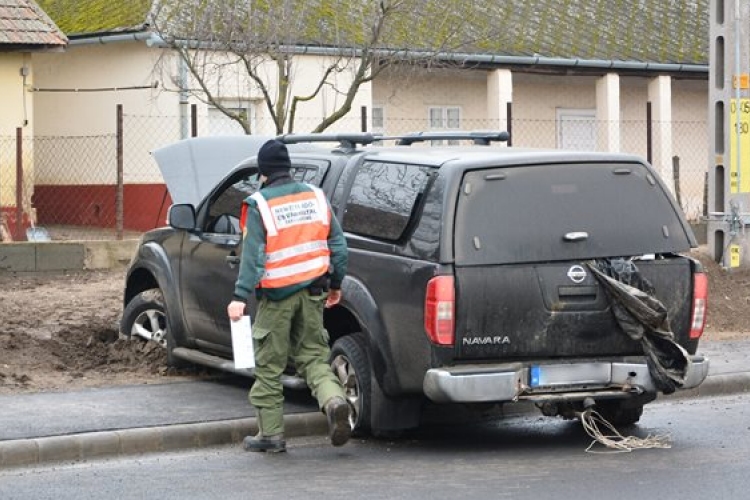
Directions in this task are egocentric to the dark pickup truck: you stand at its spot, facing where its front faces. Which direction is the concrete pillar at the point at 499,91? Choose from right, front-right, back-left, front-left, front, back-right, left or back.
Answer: front-right

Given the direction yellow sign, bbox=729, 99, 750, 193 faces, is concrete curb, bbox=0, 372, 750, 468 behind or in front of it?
in front

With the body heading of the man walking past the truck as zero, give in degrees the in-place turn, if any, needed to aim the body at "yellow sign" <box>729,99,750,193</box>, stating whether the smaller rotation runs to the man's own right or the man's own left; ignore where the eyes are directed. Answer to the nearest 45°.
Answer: approximately 90° to the man's own right

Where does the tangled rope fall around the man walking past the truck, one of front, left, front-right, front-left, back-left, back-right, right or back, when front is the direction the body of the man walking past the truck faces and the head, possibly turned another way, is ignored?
back-right

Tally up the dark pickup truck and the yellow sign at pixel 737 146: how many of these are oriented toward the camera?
1

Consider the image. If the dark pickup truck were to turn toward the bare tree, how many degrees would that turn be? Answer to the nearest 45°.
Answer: approximately 45° to its right

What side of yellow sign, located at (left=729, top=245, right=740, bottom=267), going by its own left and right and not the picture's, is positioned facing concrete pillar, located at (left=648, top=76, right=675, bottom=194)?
back

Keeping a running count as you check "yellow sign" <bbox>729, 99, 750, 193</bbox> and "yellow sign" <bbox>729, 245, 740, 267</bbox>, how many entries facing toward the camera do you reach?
2

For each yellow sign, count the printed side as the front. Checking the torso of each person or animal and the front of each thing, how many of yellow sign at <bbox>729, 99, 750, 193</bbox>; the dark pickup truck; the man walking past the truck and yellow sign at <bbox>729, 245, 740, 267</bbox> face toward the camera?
2

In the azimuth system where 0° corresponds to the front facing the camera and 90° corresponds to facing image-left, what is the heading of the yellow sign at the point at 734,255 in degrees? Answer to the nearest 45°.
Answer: approximately 0°
